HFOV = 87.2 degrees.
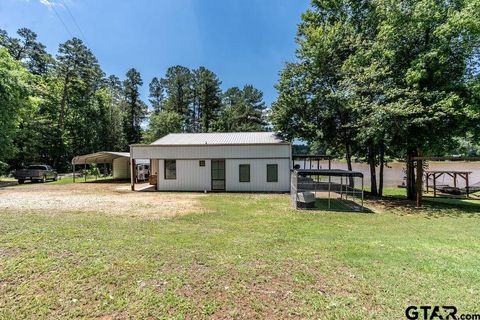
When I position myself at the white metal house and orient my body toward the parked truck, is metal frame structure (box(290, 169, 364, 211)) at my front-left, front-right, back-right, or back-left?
back-left

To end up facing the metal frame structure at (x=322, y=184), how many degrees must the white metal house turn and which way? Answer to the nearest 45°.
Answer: approximately 45° to its left

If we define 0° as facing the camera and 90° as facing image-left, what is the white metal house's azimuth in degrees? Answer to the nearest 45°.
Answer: approximately 0°

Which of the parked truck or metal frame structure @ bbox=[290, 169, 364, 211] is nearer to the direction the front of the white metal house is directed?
the metal frame structure

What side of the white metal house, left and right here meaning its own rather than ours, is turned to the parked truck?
right
